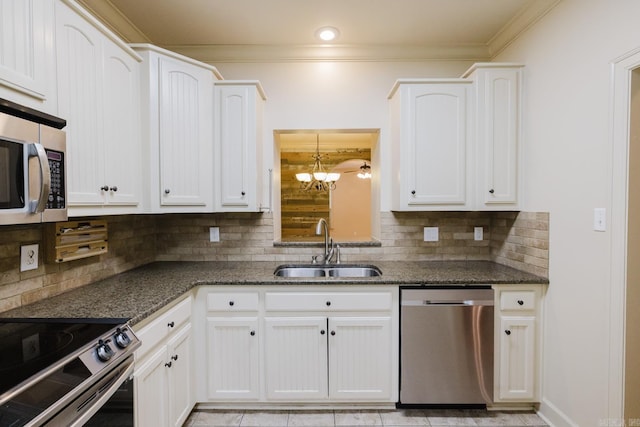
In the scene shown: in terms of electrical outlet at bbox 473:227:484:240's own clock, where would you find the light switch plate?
The light switch plate is roughly at 11 o'clock from the electrical outlet.

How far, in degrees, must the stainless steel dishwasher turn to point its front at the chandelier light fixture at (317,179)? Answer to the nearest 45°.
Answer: approximately 135° to its right

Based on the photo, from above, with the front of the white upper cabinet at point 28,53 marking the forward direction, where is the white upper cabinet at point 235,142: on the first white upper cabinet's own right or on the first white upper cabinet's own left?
on the first white upper cabinet's own left

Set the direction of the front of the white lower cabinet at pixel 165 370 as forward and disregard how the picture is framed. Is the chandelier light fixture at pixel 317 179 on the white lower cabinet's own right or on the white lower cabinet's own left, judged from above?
on the white lower cabinet's own left

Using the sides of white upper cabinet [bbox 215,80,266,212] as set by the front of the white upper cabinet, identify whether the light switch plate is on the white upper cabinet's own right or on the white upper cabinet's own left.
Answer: on the white upper cabinet's own left
